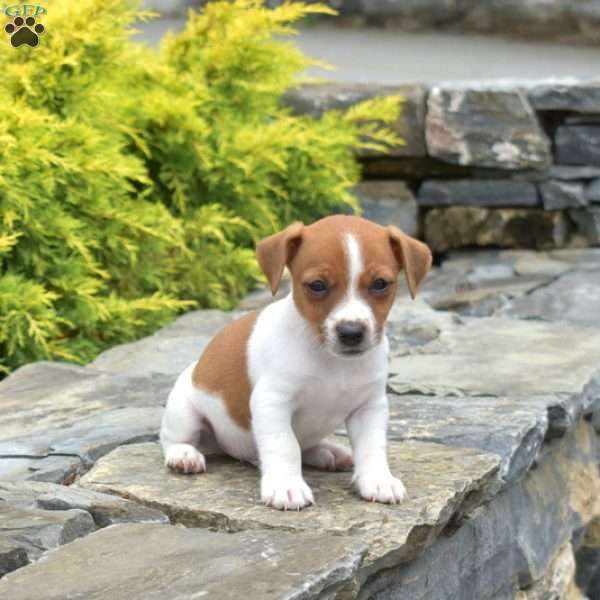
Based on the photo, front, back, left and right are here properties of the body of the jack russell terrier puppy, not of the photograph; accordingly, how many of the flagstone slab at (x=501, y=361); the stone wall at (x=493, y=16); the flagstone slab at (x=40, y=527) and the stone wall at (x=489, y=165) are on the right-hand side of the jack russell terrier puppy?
1

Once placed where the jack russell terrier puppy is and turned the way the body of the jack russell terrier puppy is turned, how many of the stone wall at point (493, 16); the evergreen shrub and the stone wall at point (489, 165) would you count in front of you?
0

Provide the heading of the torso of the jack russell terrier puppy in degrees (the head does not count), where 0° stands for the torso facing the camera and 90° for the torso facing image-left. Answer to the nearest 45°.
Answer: approximately 315°

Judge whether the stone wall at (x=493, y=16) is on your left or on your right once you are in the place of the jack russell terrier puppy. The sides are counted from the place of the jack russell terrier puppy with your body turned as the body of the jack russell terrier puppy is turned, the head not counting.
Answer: on your left

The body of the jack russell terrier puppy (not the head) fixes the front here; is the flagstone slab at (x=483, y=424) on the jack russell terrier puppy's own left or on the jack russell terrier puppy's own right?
on the jack russell terrier puppy's own left

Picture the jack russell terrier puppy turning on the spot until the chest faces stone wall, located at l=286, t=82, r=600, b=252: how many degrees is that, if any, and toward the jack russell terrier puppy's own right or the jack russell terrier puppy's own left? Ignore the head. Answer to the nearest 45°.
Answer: approximately 135° to the jack russell terrier puppy's own left

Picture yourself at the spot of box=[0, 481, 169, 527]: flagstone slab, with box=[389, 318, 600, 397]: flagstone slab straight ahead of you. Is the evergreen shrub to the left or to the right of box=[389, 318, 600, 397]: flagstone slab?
left

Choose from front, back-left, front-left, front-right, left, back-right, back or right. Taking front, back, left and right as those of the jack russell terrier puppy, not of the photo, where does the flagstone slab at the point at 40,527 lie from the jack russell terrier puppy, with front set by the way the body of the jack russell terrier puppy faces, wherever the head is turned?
right
